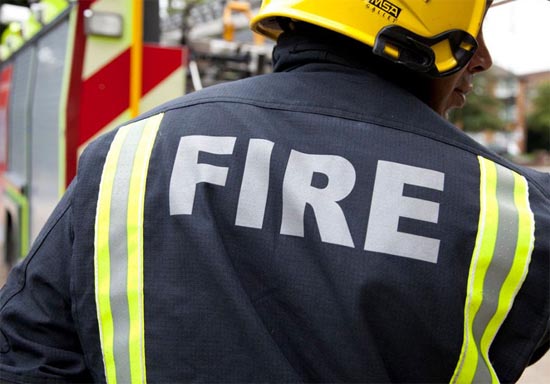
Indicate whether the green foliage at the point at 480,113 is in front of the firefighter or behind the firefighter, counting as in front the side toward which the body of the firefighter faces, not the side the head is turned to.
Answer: in front

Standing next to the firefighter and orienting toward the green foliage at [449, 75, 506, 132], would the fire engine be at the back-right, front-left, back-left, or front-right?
front-left

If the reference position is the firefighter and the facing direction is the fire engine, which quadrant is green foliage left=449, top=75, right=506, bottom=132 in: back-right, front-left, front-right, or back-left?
front-right

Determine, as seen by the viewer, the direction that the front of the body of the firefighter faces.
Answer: away from the camera

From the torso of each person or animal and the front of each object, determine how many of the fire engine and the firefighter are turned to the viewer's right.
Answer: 0

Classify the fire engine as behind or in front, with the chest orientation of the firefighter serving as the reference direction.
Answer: in front
